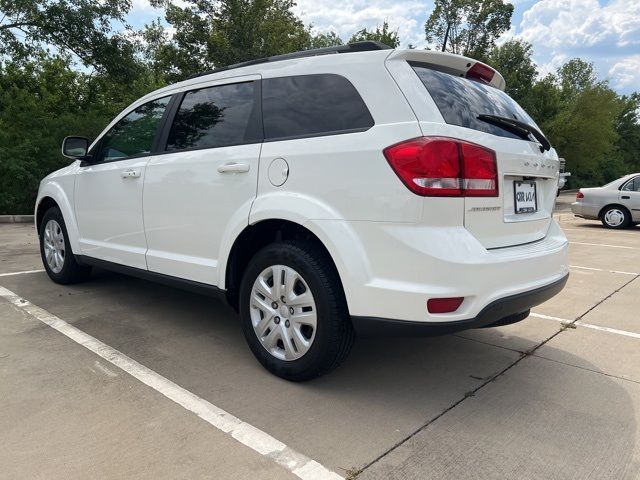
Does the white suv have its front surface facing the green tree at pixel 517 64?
no

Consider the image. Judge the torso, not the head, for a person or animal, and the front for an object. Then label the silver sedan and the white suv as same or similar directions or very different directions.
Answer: very different directions

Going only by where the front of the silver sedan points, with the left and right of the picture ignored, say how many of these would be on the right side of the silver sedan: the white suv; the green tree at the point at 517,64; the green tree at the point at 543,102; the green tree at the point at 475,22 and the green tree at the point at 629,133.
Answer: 1

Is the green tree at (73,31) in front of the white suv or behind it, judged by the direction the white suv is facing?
in front

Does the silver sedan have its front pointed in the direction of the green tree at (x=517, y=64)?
no

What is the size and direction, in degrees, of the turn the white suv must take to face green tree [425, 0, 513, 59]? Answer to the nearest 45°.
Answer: approximately 45° to its right

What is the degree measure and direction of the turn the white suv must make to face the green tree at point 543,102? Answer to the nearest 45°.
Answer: approximately 90° to its right

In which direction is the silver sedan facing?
to the viewer's right

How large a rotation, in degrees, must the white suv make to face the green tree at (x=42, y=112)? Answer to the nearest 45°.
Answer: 0° — it already faces it

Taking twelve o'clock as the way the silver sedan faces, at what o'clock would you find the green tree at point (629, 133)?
The green tree is roughly at 9 o'clock from the silver sedan.

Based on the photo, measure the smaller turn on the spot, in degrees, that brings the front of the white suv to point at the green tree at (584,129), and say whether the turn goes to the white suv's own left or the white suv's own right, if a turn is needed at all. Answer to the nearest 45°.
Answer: approximately 90° to the white suv's own right

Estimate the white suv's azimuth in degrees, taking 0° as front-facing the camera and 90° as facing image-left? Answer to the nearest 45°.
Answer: approximately 135°

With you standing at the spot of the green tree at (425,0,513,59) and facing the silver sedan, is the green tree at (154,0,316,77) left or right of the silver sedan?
right

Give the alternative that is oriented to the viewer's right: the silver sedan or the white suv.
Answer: the silver sedan

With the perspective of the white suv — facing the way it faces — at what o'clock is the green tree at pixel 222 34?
The green tree is roughly at 1 o'clock from the white suv.

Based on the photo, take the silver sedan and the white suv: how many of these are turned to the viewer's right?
1

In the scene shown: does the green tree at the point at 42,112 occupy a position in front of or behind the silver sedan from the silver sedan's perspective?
behind
